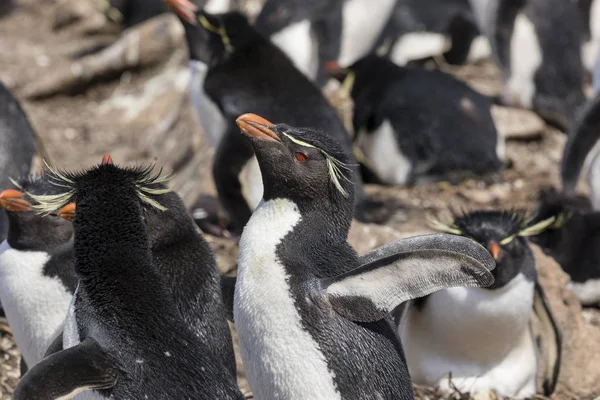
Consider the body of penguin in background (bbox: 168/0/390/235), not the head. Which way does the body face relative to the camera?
to the viewer's left

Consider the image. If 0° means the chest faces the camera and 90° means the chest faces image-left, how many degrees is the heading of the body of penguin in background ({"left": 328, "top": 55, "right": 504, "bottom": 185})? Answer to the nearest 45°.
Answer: approximately 90°

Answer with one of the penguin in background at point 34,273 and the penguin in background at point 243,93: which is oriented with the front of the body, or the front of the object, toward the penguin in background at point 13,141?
the penguin in background at point 243,93

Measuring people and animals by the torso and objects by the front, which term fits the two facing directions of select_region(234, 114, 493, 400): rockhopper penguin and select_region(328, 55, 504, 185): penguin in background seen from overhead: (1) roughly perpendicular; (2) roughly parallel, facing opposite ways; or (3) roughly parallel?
roughly parallel

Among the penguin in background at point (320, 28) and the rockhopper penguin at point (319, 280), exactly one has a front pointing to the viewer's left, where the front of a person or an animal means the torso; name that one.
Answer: the rockhopper penguin

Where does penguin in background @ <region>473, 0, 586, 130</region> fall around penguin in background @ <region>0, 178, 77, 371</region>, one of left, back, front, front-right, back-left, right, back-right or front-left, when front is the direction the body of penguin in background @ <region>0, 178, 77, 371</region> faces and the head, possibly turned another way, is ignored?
back

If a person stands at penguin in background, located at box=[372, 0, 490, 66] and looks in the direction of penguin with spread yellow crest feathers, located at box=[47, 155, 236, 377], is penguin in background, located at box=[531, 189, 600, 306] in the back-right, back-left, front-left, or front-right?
front-left

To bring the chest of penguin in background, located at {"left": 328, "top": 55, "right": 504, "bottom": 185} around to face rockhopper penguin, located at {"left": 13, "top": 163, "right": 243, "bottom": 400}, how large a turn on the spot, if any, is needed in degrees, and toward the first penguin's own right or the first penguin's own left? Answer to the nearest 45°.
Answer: approximately 90° to the first penguin's own left

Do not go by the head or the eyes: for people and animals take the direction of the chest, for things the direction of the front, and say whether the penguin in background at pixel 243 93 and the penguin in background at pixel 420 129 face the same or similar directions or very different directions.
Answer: same or similar directions

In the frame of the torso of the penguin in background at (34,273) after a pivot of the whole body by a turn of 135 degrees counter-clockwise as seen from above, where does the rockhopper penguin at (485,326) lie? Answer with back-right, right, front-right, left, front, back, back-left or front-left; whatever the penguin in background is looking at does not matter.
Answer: front

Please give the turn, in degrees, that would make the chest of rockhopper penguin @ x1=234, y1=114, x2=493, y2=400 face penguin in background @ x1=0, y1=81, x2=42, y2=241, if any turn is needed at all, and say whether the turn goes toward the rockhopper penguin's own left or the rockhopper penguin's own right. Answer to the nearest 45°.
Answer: approximately 45° to the rockhopper penguin's own right

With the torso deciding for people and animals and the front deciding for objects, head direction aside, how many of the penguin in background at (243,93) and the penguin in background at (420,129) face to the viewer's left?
2
